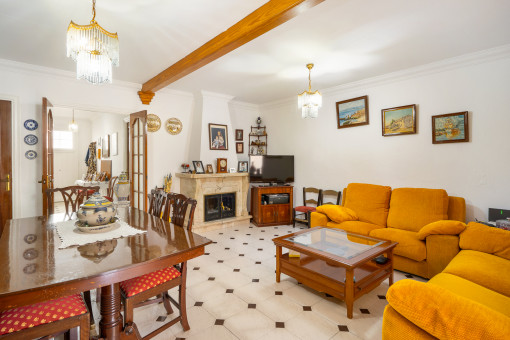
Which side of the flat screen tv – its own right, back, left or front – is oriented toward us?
front

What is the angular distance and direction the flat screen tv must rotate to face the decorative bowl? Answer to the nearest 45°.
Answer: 0° — it already faces it

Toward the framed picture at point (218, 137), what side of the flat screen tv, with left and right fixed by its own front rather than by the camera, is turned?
right

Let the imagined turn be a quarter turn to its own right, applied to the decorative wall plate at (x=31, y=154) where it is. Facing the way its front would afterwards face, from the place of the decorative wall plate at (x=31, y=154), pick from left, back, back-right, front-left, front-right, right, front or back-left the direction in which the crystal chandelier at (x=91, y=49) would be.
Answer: left

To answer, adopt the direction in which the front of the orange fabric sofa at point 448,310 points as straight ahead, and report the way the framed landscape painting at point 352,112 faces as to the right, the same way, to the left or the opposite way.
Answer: to the left

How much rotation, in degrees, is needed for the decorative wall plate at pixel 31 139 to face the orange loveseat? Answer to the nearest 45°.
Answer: approximately 45° to its left

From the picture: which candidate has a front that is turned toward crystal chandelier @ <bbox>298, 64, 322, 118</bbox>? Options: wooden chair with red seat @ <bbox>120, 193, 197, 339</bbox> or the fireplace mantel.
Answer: the fireplace mantel

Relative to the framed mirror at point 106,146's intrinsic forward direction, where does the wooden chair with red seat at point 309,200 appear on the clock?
The wooden chair with red seat is roughly at 9 o'clock from the framed mirror.

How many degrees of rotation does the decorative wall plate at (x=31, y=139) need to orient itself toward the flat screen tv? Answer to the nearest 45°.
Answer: approximately 90° to its left

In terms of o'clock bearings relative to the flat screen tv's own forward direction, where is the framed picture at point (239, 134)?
The framed picture is roughly at 4 o'clock from the flat screen tv.

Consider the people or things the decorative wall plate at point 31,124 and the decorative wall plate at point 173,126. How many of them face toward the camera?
2

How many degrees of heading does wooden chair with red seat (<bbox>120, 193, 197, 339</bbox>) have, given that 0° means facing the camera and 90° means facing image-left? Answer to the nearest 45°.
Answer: approximately 45°

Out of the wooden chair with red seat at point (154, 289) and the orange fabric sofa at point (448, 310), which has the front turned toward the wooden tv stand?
the orange fabric sofa
